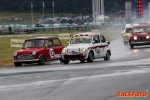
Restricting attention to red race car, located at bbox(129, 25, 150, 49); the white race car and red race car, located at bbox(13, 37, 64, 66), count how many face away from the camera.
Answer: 0

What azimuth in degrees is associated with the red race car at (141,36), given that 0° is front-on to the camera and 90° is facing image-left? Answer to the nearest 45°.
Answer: approximately 0°

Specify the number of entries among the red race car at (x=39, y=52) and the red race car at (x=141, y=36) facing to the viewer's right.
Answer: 0

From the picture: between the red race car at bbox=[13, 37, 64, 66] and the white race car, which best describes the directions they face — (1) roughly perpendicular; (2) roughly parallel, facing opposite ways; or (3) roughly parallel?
roughly parallel

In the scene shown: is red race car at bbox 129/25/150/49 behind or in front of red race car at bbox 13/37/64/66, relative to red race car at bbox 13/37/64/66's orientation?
behind

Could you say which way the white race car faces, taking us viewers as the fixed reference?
facing the viewer and to the left of the viewer

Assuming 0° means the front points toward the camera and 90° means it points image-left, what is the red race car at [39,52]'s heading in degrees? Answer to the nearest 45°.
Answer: approximately 45°

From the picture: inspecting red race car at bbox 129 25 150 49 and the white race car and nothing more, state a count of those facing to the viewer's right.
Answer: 0

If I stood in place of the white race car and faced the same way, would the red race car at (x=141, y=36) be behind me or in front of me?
behind

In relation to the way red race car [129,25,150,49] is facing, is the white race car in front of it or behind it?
in front
